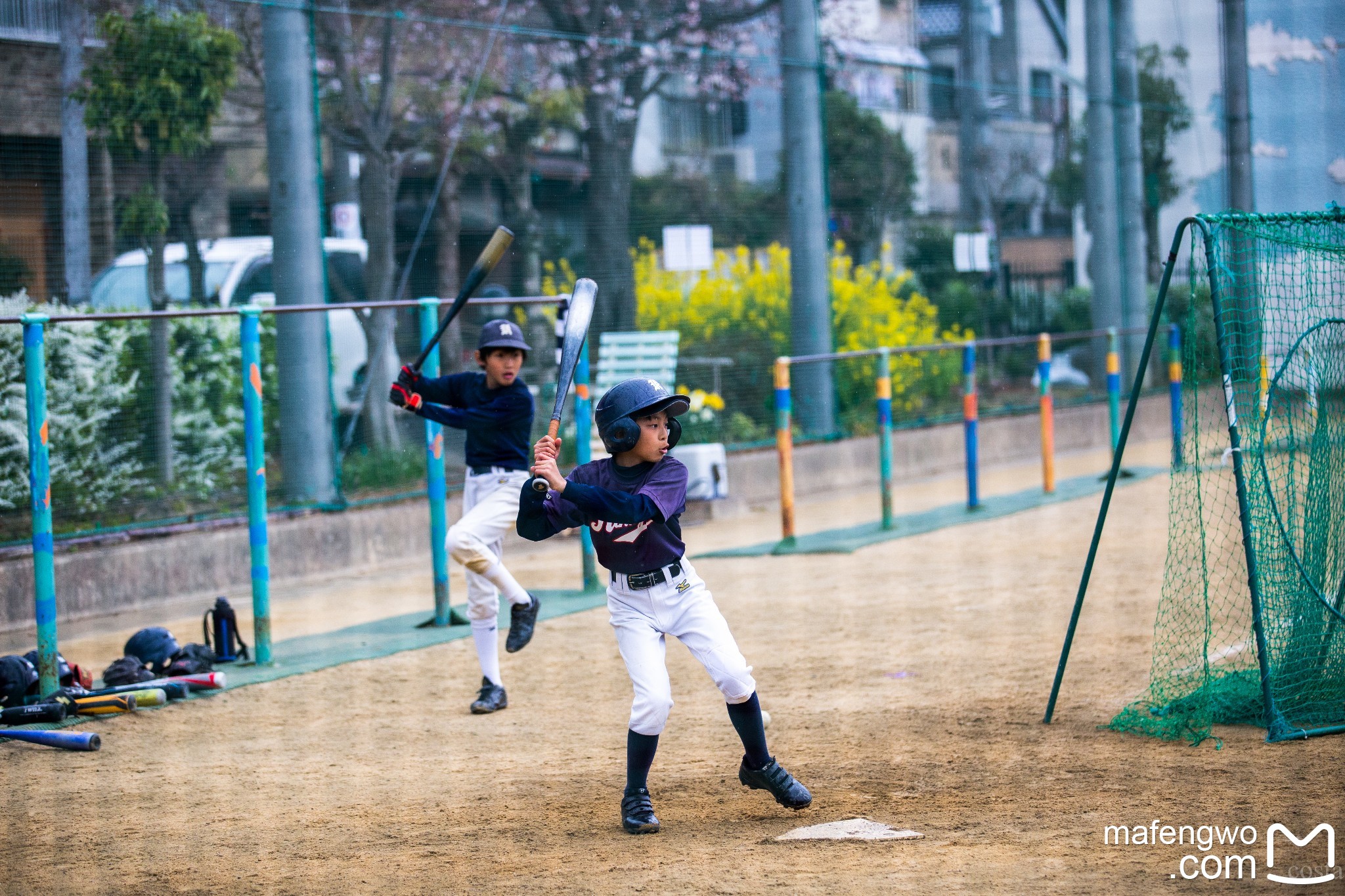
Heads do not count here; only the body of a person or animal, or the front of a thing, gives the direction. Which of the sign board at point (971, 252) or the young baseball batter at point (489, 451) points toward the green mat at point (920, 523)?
the sign board

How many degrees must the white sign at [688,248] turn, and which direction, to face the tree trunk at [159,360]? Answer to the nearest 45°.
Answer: approximately 45° to its right

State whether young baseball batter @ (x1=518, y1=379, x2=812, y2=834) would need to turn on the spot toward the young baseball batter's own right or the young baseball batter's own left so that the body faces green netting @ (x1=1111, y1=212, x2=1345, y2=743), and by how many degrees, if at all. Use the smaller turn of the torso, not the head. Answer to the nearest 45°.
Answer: approximately 135° to the young baseball batter's own left

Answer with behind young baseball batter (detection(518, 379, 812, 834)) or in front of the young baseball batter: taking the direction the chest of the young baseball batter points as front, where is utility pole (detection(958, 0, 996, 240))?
behind

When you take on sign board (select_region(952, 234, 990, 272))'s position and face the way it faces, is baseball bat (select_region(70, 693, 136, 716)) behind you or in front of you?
in front

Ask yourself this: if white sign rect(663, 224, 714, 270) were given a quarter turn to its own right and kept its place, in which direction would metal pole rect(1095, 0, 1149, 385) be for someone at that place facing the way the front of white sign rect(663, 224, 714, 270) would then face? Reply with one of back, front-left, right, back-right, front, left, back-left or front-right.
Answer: back-right
